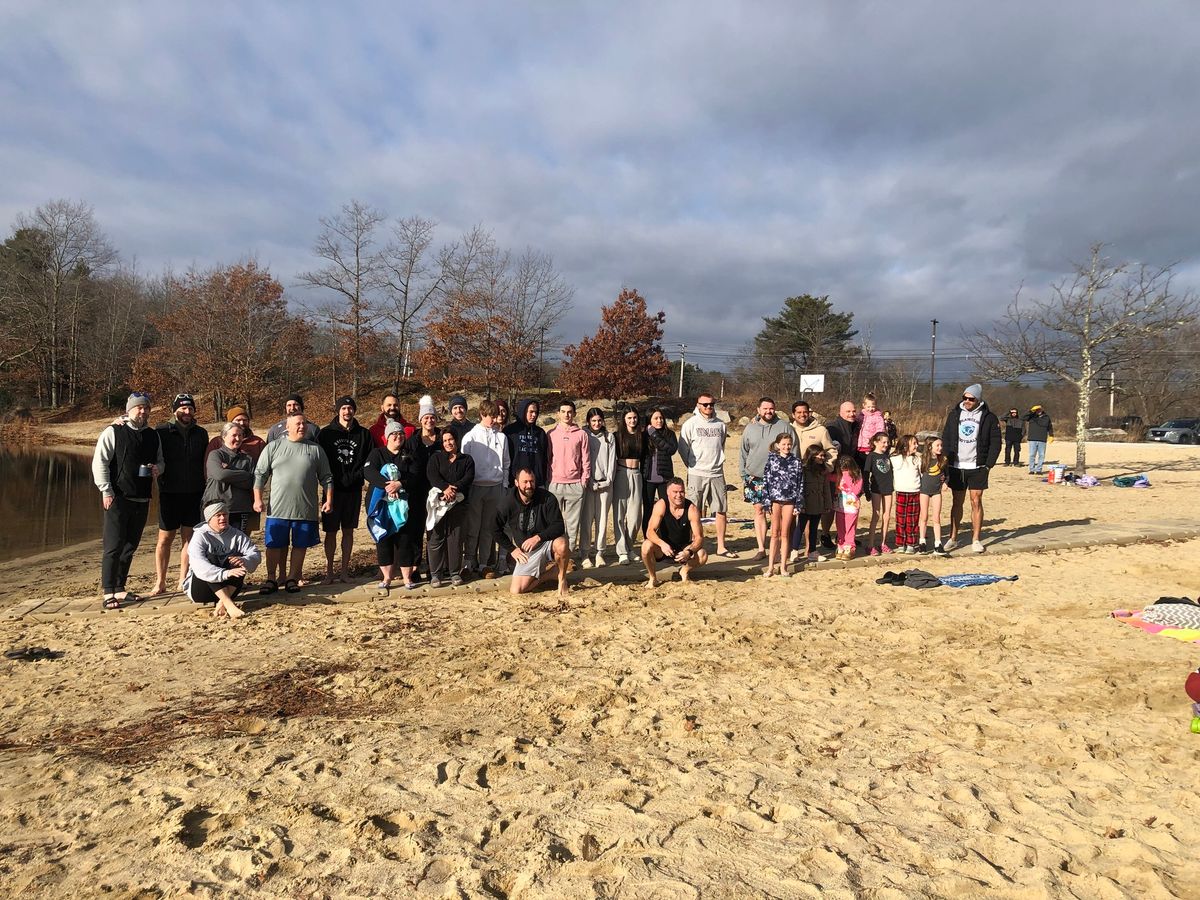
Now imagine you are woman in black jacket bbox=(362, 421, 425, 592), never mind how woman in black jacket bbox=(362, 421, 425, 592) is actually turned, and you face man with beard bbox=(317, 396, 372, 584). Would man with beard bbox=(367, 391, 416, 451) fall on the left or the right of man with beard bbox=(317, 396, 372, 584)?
right

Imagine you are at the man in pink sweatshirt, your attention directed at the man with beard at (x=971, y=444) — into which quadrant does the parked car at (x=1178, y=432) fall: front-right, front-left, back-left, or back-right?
front-left

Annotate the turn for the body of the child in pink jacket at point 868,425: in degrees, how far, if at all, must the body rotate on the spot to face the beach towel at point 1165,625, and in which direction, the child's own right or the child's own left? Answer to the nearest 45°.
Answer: approximately 45° to the child's own left

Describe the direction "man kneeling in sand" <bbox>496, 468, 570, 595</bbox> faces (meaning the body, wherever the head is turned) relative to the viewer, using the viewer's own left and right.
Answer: facing the viewer

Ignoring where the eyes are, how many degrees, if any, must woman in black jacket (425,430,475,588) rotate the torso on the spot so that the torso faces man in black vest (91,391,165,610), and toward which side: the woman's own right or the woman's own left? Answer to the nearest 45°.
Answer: approximately 90° to the woman's own right

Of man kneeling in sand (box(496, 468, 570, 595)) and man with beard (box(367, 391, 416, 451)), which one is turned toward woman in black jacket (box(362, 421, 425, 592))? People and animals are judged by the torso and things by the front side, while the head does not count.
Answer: the man with beard

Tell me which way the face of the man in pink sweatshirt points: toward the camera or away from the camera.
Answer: toward the camera

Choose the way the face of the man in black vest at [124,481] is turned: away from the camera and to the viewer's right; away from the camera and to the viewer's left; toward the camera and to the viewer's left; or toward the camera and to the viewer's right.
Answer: toward the camera and to the viewer's right

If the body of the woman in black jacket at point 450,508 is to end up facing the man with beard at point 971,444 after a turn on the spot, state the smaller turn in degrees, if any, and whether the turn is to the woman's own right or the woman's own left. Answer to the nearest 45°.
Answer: approximately 90° to the woman's own left

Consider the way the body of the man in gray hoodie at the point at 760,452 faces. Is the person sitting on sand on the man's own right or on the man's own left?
on the man's own right

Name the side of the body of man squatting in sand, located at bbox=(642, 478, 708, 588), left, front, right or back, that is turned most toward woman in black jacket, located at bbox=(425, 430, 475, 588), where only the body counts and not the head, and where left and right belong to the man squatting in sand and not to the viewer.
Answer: right

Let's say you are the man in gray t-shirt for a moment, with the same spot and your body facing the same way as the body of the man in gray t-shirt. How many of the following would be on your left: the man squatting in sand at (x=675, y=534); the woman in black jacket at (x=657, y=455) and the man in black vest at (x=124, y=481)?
2

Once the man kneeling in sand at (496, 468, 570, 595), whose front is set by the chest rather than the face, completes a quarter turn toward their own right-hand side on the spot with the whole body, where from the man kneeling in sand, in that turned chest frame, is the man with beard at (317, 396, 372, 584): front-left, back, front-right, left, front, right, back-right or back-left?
front

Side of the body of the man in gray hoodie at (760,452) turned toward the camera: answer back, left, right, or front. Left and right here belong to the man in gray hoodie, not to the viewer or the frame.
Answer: front

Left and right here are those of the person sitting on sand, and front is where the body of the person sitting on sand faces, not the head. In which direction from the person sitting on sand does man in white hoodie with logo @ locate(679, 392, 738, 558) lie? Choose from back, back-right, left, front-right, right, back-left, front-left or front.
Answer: front-left

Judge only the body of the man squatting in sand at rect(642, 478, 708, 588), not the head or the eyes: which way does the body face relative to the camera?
toward the camera

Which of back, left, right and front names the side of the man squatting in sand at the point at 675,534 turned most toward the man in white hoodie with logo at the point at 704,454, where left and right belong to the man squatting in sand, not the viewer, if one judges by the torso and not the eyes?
back
